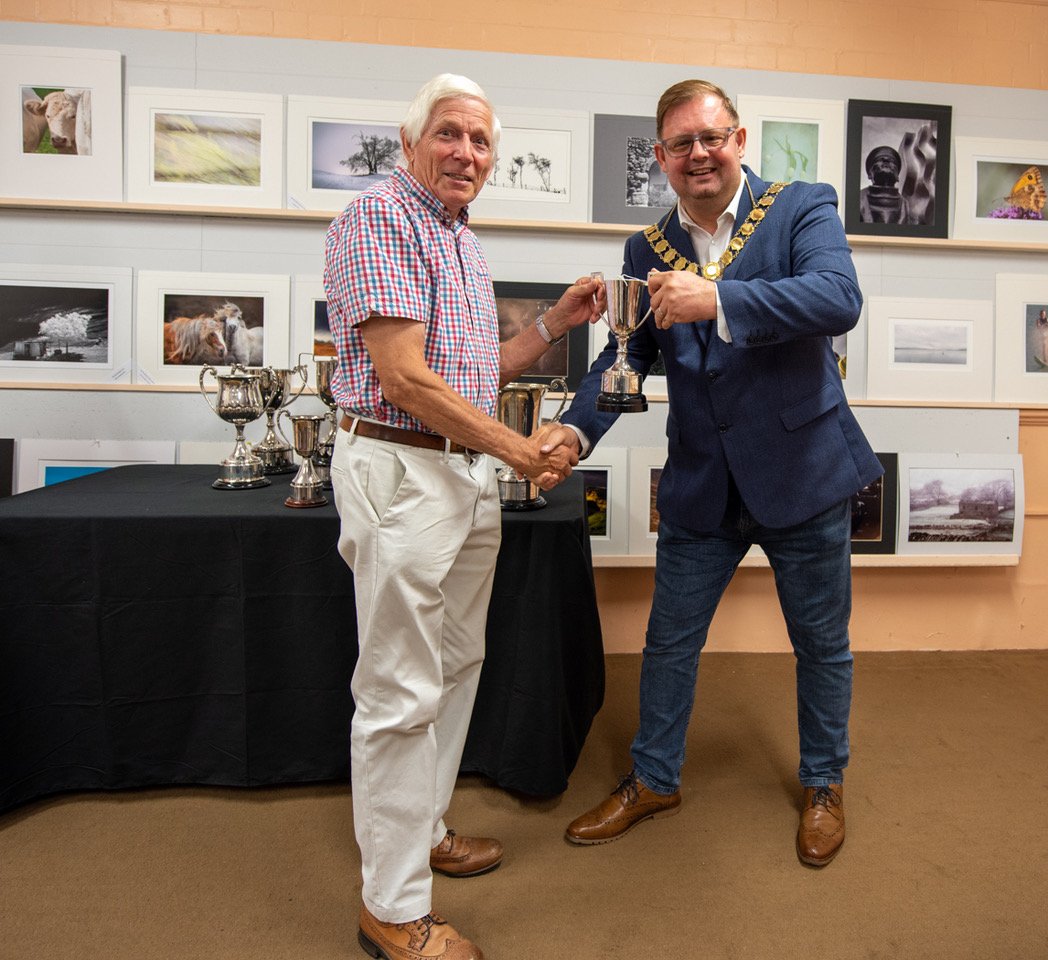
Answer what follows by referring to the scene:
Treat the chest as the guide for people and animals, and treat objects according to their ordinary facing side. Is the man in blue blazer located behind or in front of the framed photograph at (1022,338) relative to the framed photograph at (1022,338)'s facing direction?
in front

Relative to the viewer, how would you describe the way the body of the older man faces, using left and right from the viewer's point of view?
facing the viewer and to the right of the viewer

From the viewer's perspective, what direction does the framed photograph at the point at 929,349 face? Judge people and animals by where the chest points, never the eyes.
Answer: toward the camera

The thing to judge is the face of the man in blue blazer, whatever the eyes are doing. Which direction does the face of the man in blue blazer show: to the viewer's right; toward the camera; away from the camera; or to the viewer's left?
toward the camera

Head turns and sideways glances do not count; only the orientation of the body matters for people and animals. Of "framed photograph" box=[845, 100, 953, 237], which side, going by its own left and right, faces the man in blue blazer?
front

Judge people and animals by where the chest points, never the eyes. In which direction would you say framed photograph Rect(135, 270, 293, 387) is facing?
toward the camera

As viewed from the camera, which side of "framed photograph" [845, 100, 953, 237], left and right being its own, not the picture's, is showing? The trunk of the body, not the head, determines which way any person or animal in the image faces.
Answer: front

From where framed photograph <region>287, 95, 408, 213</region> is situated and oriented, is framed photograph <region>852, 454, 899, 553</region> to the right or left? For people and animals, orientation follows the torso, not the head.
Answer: on its left

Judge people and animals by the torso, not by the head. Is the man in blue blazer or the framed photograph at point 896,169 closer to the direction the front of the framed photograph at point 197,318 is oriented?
the man in blue blazer

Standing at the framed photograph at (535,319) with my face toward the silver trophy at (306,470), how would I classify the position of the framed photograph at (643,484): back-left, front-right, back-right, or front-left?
back-left

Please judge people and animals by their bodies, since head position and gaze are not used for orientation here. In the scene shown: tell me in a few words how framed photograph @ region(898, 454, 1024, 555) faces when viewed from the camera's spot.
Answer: facing the viewer

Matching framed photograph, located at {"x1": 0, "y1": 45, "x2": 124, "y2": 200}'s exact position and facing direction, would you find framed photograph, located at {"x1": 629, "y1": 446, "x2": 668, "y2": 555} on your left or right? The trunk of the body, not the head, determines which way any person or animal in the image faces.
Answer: on your left
